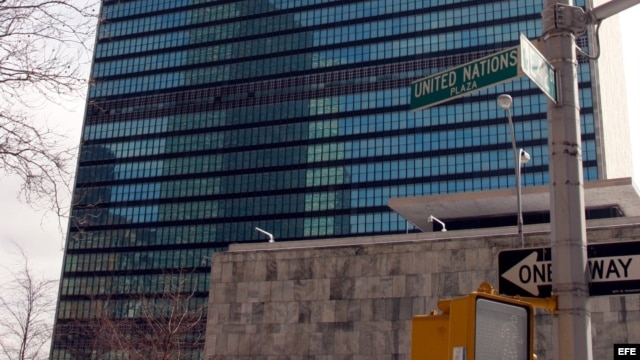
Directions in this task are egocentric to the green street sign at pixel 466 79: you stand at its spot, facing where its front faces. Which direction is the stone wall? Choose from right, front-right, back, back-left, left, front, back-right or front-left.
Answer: back-right

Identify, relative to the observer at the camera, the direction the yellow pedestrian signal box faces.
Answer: facing the viewer and to the right of the viewer

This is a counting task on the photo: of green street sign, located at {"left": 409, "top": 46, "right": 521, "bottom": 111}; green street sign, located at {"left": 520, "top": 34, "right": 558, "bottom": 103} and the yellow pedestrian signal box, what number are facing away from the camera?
0

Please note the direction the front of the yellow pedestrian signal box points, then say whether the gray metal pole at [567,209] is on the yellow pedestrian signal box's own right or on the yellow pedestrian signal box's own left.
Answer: on the yellow pedestrian signal box's own left

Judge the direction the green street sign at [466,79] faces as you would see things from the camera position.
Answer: facing the viewer and to the left of the viewer

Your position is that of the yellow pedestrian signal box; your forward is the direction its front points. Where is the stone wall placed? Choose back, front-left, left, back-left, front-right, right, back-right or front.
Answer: back-left

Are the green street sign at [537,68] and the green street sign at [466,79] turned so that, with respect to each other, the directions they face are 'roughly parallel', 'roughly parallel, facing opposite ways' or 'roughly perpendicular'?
roughly perpendicular

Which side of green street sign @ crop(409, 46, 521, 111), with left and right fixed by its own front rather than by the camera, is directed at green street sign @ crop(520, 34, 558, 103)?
left

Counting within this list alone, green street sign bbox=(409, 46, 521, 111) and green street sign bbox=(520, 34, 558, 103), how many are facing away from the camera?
0

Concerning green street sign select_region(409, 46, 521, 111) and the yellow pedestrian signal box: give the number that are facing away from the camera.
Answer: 0
